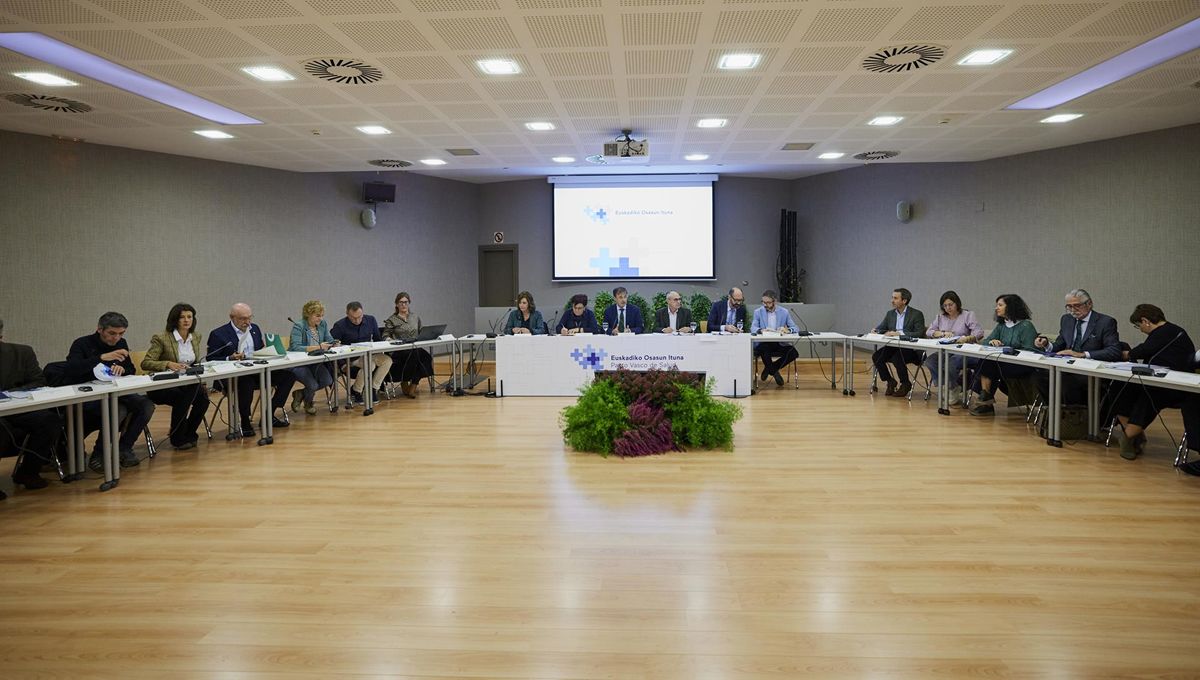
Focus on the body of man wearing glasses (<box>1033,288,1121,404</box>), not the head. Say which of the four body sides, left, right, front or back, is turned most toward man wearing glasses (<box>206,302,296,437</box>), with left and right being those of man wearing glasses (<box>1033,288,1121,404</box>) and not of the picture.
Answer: front

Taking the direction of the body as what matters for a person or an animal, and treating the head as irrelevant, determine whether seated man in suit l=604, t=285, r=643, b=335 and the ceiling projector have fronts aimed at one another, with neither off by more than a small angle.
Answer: yes

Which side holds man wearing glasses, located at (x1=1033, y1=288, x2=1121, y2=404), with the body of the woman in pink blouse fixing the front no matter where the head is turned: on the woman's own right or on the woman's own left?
on the woman's own left

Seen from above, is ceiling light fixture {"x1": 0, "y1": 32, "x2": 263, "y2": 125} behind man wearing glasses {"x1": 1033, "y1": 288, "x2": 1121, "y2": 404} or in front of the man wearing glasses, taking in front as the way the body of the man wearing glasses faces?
in front

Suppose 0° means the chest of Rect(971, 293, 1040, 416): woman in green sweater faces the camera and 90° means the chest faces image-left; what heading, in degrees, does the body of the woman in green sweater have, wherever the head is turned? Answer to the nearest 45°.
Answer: approximately 45°

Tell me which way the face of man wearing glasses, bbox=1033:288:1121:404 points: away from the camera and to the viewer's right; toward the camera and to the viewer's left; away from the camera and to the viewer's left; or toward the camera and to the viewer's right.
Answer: toward the camera and to the viewer's left

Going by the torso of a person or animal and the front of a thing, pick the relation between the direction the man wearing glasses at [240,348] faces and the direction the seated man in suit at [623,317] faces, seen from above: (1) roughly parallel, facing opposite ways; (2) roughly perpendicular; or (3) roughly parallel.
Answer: roughly perpendicular

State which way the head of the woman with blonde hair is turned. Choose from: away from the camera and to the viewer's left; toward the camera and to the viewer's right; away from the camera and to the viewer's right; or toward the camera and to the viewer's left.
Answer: toward the camera and to the viewer's right

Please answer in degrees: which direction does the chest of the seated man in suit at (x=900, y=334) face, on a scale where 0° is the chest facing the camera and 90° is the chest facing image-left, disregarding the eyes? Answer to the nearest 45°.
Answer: approximately 45°

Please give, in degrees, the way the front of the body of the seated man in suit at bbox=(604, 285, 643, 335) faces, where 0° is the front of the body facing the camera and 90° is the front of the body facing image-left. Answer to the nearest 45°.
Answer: approximately 0°

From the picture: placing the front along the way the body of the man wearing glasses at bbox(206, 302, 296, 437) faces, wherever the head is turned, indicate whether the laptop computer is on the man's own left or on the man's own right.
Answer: on the man's own left

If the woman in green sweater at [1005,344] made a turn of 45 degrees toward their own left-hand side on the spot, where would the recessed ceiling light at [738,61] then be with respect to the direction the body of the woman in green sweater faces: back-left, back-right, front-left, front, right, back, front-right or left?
front-right

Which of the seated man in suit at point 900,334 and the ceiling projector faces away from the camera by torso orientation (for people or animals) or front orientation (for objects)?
the ceiling projector

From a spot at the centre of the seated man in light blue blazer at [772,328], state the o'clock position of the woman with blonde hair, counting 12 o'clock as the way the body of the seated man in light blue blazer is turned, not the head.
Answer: The woman with blonde hair is roughly at 2 o'clock from the seated man in light blue blazer.

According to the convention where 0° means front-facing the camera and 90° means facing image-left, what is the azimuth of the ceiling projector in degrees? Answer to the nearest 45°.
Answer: approximately 180°

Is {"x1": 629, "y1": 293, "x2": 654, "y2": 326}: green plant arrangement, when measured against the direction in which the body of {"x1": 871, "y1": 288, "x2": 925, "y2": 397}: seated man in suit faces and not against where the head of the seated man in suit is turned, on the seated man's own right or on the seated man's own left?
on the seated man's own right
